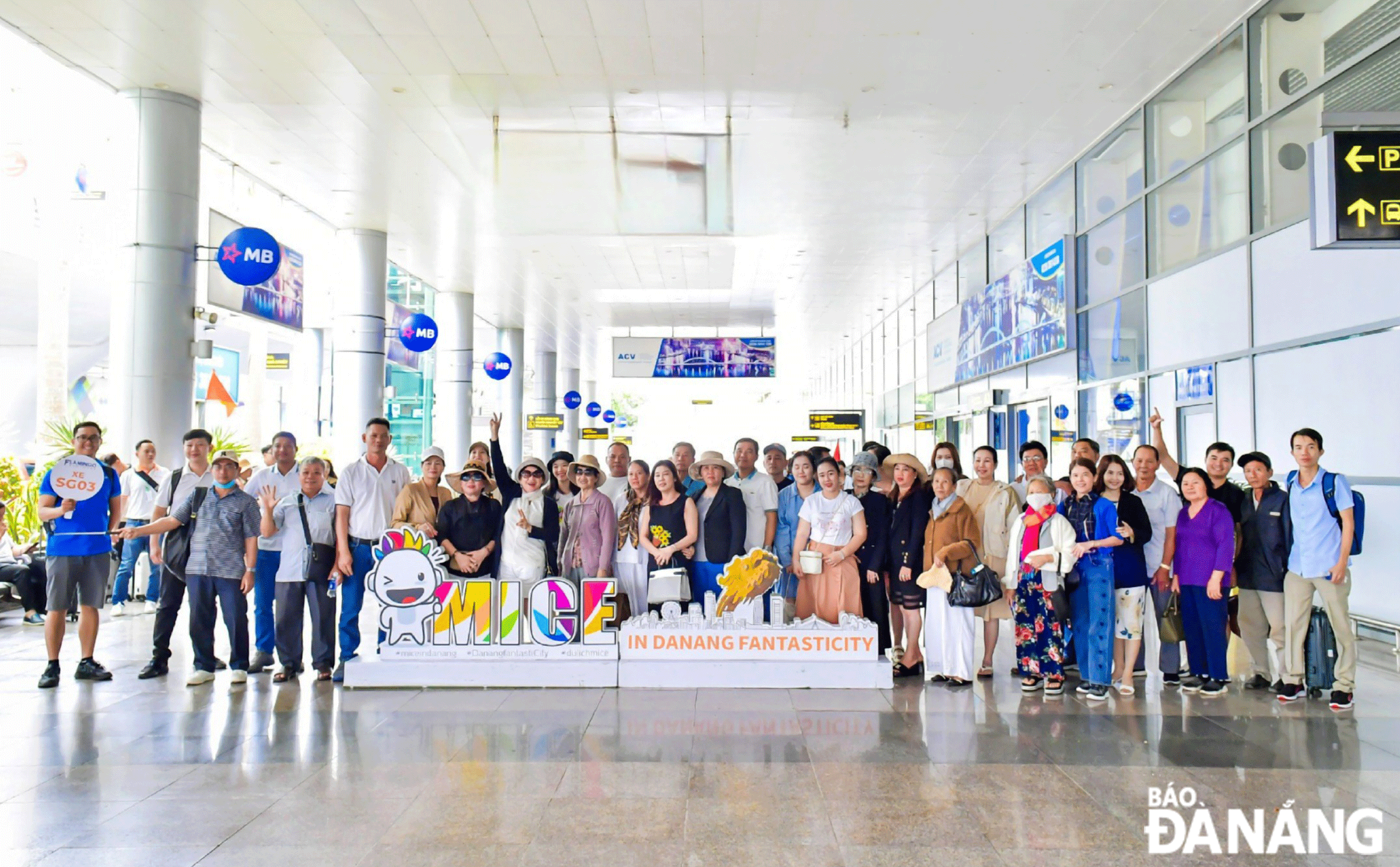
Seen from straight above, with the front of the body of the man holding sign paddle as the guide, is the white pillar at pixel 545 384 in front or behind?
behind

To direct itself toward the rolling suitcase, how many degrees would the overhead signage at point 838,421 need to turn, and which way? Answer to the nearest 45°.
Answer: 0° — it already faces it

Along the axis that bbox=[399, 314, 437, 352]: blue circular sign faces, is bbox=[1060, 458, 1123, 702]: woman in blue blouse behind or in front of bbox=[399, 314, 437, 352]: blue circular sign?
in front

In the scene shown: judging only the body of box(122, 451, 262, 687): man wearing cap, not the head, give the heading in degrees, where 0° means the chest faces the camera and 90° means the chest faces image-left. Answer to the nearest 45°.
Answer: approximately 0°

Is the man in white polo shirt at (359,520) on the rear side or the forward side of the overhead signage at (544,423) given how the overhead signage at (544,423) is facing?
on the forward side

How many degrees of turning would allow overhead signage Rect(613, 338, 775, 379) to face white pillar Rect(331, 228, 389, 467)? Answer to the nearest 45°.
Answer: approximately 45° to its right
